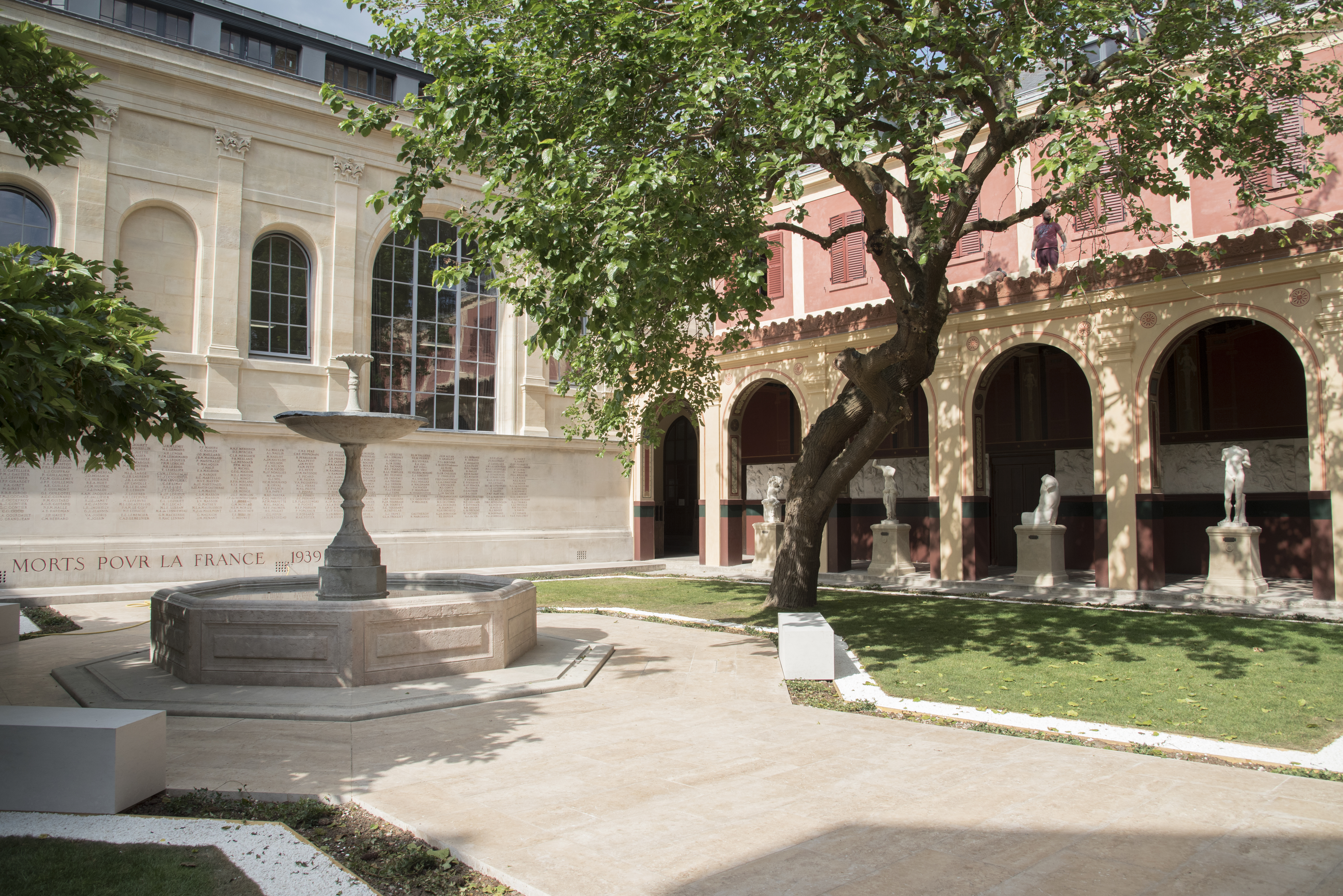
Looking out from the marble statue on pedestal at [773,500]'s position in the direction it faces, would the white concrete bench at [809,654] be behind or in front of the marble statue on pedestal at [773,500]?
in front

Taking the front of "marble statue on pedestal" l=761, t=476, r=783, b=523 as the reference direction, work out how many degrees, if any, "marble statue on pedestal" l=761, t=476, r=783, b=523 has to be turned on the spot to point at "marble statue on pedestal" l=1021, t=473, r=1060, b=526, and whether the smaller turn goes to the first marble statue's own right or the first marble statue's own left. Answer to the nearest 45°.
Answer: approximately 45° to the first marble statue's own left

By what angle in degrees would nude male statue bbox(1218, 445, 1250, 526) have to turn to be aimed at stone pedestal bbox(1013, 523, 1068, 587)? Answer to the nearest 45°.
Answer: approximately 90° to its right

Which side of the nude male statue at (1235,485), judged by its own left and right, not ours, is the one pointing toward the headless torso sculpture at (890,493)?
right

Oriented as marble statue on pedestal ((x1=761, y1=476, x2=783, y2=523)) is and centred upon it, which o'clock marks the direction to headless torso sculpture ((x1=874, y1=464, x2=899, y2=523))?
The headless torso sculpture is roughly at 10 o'clock from the marble statue on pedestal.

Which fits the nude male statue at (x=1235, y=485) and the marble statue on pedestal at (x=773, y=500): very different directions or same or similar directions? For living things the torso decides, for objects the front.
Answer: same or similar directions

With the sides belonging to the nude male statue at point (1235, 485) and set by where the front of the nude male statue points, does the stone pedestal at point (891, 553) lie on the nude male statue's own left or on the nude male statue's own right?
on the nude male statue's own right

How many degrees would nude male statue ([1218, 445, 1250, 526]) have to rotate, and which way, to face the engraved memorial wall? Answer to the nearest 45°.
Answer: approximately 90° to its right

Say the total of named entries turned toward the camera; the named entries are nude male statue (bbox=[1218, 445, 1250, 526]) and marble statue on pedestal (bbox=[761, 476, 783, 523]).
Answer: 2

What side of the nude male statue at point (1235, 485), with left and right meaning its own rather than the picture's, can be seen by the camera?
front

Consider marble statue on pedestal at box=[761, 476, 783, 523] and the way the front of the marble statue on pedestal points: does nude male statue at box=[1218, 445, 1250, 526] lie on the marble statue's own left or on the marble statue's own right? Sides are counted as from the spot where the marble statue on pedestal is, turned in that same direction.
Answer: on the marble statue's own left

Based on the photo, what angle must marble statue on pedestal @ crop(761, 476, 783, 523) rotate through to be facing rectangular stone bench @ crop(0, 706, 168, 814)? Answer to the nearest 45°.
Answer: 0° — it already faces it

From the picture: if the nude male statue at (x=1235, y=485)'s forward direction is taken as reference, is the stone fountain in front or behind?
in front
